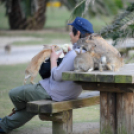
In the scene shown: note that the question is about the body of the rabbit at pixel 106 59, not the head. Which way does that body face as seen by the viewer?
to the viewer's left

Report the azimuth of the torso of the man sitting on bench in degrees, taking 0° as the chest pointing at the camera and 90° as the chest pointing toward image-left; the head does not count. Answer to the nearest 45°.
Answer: approximately 90°

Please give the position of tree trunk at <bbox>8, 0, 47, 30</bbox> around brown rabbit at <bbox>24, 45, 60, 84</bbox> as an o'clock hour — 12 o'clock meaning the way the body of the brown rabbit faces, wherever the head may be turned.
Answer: The tree trunk is roughly at 9 o'clock from the brown rabbit.

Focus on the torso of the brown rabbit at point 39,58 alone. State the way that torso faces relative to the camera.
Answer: to the viewer's right

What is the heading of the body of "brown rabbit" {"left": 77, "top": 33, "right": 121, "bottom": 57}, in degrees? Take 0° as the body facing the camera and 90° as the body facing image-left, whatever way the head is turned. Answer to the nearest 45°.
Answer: approximately 90°

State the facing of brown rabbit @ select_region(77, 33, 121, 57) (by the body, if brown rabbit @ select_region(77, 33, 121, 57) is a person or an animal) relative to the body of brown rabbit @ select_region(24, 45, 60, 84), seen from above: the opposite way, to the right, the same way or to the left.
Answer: the opposite way

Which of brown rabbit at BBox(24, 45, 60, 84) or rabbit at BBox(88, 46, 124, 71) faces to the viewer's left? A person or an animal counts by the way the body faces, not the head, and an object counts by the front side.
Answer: the rabbit
